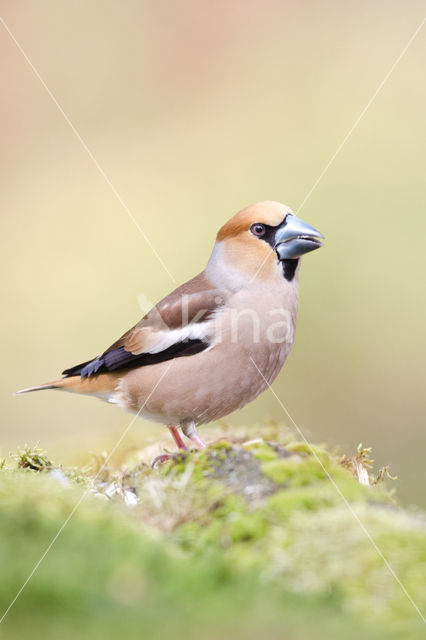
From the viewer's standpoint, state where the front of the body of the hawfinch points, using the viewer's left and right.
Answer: facing to the right of the viewer
